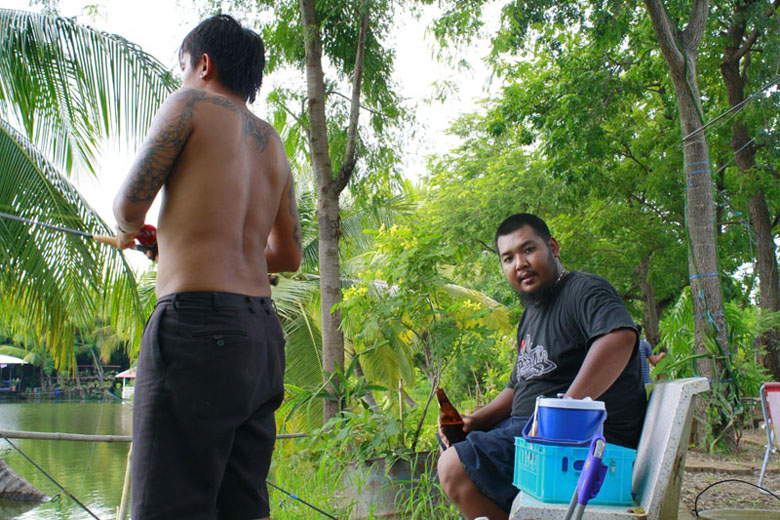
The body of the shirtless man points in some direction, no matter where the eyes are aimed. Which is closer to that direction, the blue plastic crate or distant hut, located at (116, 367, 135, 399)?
the distant hut

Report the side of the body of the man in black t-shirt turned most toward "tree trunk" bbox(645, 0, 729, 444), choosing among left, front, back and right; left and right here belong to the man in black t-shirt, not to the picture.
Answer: back

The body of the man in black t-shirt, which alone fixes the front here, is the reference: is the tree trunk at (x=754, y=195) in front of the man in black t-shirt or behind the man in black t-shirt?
behind

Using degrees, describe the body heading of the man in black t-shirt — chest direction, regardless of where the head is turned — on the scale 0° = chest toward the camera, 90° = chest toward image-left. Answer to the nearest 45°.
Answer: approximately 45°

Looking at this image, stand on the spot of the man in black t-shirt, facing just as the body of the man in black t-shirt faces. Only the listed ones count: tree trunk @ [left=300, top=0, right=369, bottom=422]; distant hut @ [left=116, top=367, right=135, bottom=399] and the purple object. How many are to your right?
2

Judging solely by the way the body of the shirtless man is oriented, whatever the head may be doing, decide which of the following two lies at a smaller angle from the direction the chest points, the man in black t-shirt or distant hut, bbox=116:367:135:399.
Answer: the distant hut

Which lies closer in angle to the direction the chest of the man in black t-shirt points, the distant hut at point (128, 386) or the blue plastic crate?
the blue plastic crate

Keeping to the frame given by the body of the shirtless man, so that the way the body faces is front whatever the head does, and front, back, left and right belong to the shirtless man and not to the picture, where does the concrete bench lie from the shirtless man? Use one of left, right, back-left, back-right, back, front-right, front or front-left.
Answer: back-right

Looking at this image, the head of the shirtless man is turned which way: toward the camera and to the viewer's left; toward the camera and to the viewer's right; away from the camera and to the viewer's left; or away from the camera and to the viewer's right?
away from the camera and to the viewer's left

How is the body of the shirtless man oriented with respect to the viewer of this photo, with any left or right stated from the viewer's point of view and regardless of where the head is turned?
facing away from the viewer and to the left of the viewer

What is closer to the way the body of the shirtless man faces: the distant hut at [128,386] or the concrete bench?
the distant hut

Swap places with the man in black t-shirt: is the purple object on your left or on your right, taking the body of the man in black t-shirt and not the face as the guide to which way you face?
on your left

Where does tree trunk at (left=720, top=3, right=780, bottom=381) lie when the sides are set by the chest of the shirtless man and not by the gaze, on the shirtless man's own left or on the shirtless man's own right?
on the shirtless man's own right

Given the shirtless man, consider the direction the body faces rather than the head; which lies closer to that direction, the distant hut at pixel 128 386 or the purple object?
the distant hut

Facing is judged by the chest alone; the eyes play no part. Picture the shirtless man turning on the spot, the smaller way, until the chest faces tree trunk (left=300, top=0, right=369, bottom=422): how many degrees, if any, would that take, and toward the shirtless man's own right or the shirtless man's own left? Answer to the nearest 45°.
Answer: approximately 45° to the shirtless man's own right
